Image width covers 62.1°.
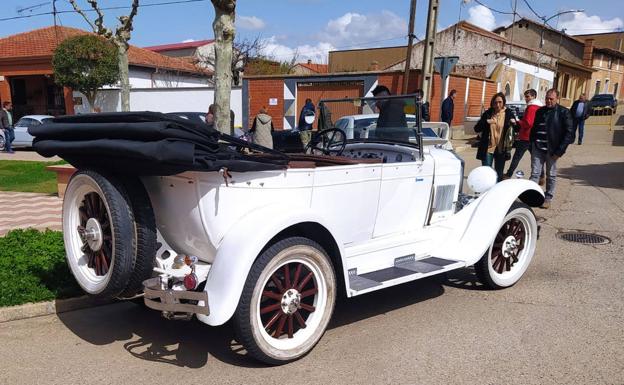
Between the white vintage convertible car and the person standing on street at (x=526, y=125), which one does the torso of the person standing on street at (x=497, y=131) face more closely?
the white vintage convertible car

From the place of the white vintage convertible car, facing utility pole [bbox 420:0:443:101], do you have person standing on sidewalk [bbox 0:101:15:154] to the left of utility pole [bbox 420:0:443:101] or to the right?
left

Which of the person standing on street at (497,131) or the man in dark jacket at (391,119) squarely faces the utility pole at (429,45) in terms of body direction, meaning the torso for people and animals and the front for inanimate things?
the man in dark jacket

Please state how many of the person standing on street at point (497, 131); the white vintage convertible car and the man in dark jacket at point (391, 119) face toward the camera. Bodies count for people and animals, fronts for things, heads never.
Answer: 1

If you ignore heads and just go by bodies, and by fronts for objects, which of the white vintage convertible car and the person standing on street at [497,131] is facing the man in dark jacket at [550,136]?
the white vintage convertible car

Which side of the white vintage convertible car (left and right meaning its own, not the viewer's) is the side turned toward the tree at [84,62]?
left

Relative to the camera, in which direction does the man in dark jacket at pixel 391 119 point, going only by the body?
away from the camera

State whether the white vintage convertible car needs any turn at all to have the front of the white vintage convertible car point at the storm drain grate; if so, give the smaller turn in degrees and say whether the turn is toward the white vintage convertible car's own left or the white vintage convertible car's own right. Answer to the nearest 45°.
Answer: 0° — it already faces it

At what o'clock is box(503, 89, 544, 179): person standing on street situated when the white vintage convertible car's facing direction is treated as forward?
The person standing on street is roughly at 12 o'clock from the white vintage convertible car.

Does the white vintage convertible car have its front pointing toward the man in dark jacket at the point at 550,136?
yes

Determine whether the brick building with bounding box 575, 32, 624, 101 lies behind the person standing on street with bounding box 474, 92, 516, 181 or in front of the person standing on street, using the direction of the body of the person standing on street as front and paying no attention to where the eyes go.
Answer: behind

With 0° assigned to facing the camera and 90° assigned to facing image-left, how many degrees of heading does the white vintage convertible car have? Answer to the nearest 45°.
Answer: approximately 225°

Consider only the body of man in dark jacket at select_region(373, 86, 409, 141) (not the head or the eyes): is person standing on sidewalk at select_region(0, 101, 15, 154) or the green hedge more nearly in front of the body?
the person standing on sidewalk

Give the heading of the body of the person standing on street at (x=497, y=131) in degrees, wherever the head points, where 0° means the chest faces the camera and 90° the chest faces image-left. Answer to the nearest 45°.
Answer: approximately 0°

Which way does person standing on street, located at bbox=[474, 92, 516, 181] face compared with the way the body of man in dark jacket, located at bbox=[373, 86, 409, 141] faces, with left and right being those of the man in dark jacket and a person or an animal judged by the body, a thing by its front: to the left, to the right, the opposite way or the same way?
the opposite way
